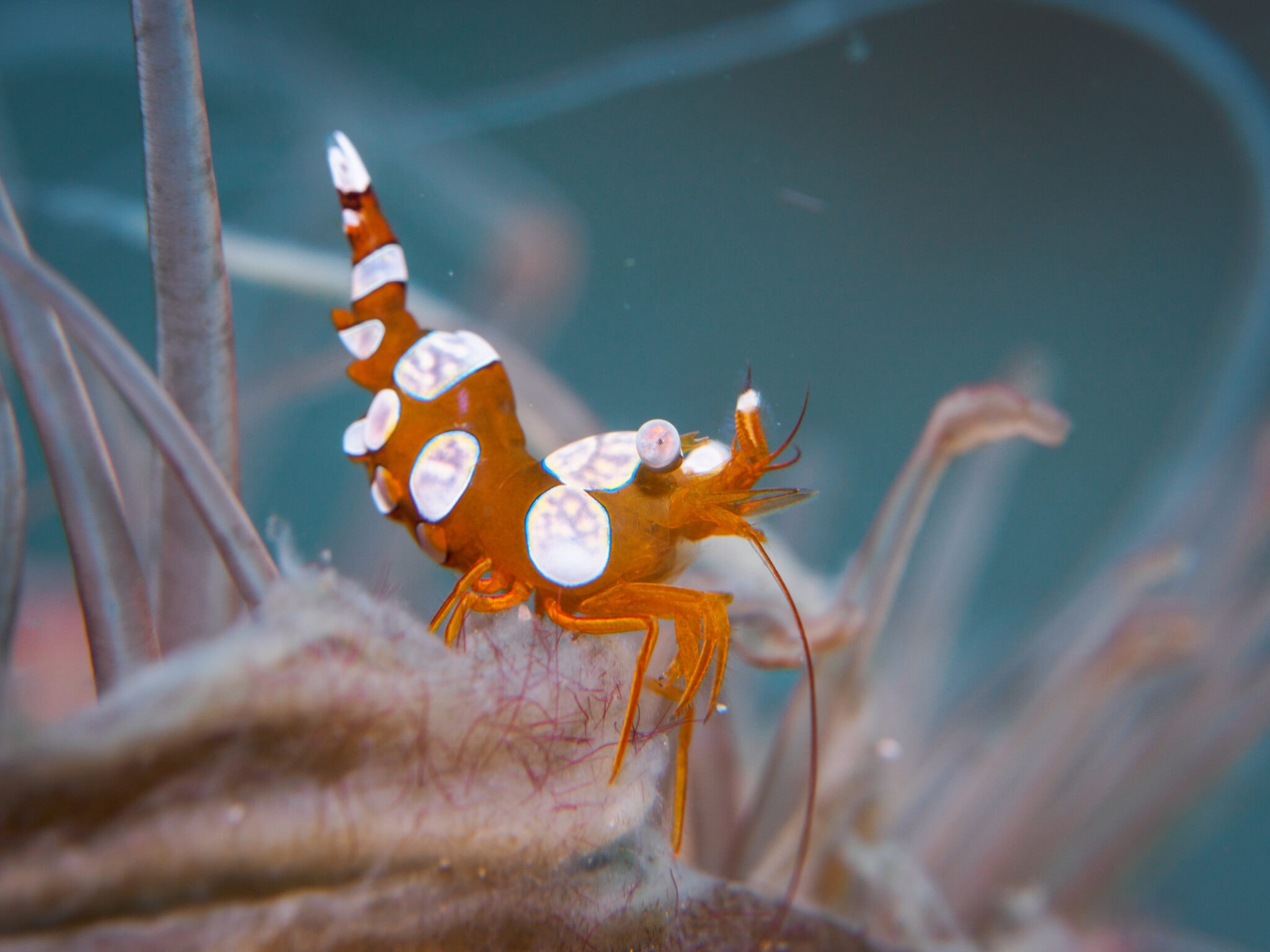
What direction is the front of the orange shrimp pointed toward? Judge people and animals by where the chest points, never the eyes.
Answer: to the viewer's right
